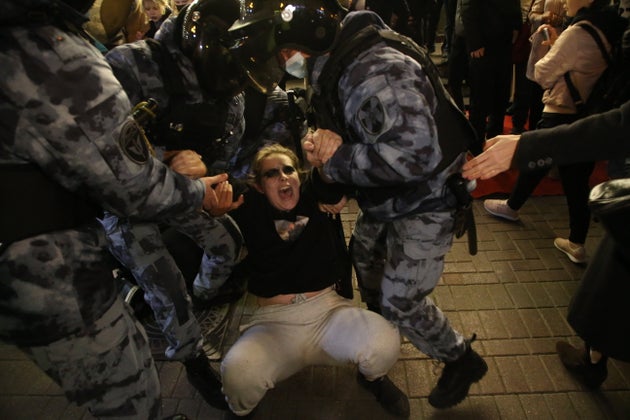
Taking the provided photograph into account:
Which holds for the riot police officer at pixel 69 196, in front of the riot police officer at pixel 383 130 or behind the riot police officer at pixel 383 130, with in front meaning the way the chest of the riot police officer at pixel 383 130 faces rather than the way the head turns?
in front

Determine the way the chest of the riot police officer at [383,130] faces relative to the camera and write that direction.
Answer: to the viewer's left

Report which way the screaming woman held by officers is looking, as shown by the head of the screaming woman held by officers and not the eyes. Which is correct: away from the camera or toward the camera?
toward the camera

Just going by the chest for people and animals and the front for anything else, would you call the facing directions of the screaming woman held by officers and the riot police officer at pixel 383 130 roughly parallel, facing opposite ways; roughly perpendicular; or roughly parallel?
roughly perpendicular

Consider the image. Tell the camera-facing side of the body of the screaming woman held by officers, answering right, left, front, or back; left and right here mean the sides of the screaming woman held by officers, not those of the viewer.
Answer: front
